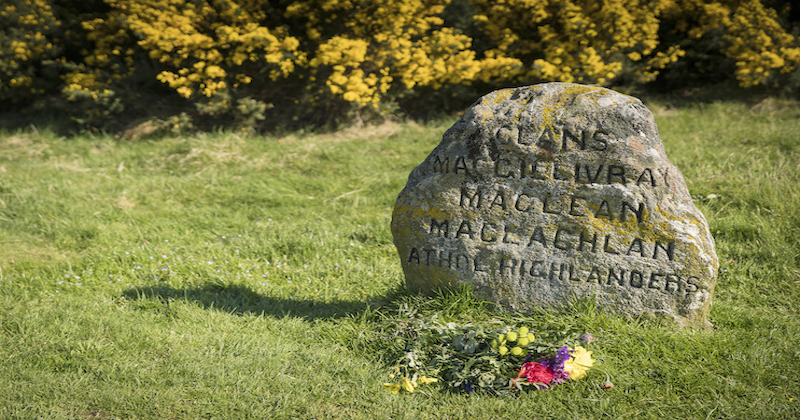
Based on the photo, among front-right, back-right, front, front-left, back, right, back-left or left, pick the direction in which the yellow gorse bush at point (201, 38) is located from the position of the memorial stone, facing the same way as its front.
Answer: back-right

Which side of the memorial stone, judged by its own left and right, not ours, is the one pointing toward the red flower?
front

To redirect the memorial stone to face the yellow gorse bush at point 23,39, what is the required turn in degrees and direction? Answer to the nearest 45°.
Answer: approximately 135° to its right

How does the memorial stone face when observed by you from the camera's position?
facing the viewer

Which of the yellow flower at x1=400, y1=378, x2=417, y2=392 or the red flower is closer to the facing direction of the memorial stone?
the red flower

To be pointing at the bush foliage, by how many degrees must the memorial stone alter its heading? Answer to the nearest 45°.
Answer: approximately 135° to its right

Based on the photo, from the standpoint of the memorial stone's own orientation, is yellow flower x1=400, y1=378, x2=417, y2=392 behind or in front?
in front

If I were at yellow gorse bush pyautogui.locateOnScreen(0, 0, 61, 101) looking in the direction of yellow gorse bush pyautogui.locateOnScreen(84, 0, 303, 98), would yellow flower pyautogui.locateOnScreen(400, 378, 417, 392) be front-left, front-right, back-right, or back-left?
front-right
